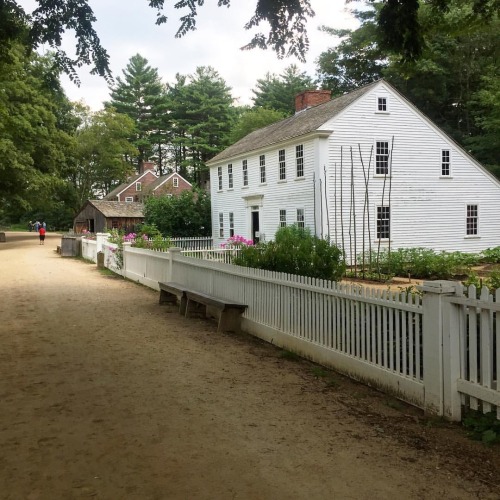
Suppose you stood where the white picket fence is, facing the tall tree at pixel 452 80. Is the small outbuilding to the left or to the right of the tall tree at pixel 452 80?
left

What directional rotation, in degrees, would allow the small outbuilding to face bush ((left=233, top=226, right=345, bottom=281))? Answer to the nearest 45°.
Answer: approximately 45° to its left

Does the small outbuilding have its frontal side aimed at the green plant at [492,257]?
no

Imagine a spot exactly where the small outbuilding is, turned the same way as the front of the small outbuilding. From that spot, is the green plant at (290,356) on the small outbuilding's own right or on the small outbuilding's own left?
on the small outbuilding's own left

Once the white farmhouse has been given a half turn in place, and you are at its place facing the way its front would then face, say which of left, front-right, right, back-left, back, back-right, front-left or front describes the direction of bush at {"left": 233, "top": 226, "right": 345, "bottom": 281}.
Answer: back-right

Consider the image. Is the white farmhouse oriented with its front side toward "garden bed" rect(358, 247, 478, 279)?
no

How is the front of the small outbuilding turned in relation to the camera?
facing the viewer and to the left of the viewer

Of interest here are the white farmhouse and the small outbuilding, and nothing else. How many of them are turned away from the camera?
0

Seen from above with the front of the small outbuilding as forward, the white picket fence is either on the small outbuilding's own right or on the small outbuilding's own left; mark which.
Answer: on the small outbuilding's own left

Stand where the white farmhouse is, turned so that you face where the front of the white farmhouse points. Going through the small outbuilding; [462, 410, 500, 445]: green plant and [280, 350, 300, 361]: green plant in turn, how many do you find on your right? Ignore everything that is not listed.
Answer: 1

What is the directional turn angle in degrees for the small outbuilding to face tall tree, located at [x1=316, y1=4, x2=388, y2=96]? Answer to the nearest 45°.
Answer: approximately 135° to its left

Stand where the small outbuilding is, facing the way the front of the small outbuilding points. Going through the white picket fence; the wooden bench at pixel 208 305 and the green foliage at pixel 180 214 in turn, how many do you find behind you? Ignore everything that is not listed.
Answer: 0
